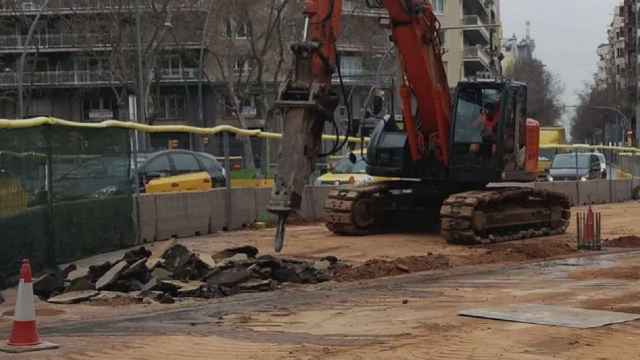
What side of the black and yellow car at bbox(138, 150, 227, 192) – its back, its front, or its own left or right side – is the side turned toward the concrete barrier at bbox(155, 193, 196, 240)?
left

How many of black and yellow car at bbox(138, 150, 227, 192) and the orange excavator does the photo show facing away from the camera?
0

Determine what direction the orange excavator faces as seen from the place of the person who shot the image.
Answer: facing the viewer and to the left of the viewer

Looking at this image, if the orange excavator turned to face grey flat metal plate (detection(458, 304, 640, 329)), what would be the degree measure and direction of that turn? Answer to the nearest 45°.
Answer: approximately 45° to its left

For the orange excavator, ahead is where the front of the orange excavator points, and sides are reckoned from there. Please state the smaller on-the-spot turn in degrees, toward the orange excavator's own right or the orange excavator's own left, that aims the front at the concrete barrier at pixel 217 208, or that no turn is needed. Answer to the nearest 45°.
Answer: approximately 45° to the orange excavator's own right

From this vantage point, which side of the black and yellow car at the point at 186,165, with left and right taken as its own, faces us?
left

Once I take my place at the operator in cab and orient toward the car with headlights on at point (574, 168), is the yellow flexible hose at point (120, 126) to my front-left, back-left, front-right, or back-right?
back-left

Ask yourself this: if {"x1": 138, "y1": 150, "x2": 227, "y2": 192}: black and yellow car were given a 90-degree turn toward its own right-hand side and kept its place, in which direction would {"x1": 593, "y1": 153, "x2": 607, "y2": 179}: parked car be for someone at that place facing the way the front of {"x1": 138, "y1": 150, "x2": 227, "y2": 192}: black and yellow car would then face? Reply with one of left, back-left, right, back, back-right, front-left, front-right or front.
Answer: front-right

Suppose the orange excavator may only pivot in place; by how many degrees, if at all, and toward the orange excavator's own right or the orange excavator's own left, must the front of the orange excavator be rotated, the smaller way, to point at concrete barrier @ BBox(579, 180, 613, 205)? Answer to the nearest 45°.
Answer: approximately 135° to the orange excavator's own right

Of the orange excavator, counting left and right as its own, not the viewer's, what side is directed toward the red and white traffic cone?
front

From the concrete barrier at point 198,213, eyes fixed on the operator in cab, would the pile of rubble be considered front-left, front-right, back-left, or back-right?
front-right

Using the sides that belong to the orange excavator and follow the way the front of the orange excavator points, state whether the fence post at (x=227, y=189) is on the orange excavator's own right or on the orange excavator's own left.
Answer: on the orange excavator's own right

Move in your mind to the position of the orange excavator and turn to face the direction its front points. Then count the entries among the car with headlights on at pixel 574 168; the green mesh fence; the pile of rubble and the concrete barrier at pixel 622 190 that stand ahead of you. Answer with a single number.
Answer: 2
